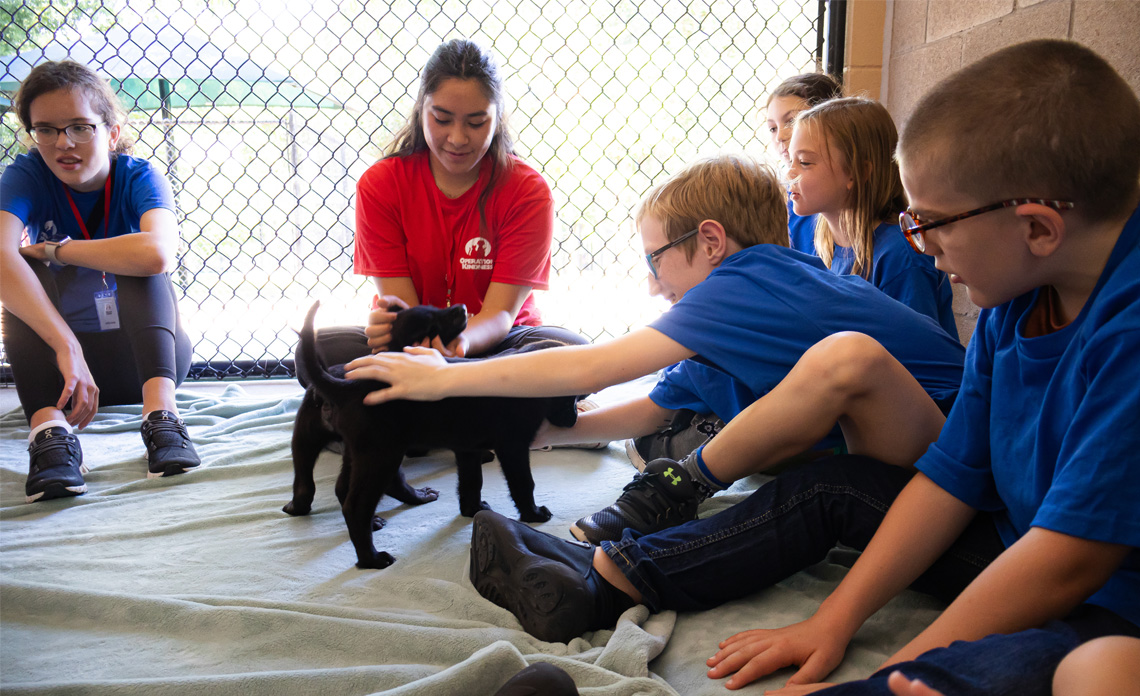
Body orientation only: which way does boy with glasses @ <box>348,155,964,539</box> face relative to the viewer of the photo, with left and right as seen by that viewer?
facing to the left of the viewer

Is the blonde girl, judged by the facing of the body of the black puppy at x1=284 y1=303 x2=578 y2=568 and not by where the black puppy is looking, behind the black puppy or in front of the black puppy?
in front

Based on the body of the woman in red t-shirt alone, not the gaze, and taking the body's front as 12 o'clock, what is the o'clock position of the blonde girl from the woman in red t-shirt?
The blonde girl is roughly at 10 o'clock from the woman in red t-shirt.

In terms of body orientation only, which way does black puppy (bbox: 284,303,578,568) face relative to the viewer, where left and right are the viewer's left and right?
facing to the right of the viewer

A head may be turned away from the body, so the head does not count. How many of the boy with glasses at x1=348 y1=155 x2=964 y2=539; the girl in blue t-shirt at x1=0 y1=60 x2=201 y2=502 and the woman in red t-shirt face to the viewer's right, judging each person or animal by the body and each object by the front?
0

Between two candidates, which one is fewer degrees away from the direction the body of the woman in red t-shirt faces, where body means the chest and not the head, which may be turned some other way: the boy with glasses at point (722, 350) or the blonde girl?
the boy with glasses

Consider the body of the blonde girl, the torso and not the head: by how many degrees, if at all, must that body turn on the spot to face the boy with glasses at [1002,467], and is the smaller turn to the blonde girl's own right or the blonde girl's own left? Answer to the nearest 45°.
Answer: approximately 90° to the blonde girl's own left

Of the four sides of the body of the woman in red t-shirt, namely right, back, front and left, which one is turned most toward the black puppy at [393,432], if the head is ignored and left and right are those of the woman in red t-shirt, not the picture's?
front

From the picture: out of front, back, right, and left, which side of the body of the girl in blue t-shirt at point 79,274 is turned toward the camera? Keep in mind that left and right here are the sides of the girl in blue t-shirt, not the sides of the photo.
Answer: front

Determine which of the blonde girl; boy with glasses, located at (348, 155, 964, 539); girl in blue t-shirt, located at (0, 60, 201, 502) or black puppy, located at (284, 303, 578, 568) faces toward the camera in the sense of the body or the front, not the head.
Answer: the girl in blue t-shirt

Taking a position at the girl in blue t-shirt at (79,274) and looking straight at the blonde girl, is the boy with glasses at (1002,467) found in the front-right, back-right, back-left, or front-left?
front-right

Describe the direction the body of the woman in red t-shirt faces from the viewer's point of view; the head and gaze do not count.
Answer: toward the camera

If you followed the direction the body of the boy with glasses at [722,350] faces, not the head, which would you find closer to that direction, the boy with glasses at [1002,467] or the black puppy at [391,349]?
the black puppy
